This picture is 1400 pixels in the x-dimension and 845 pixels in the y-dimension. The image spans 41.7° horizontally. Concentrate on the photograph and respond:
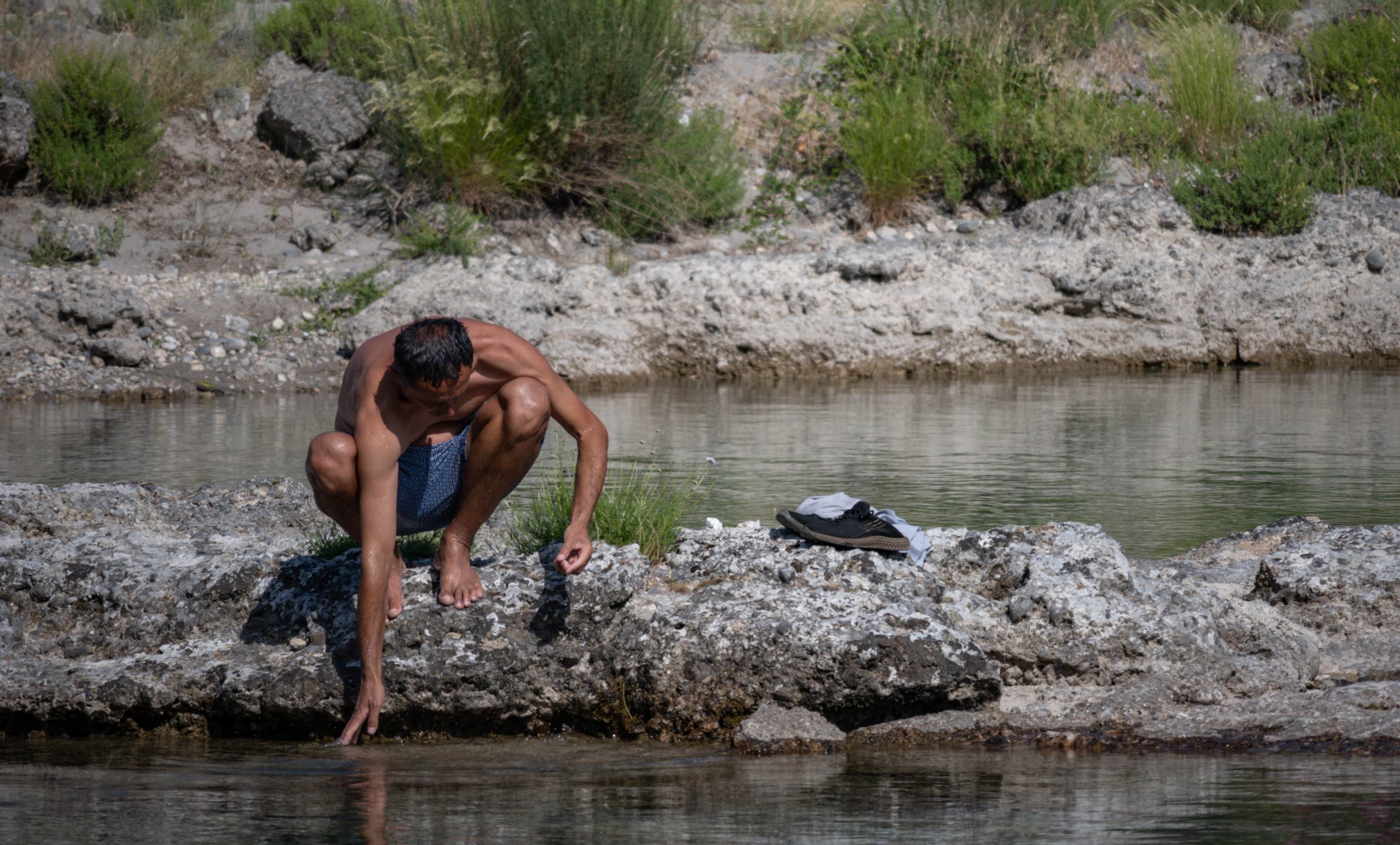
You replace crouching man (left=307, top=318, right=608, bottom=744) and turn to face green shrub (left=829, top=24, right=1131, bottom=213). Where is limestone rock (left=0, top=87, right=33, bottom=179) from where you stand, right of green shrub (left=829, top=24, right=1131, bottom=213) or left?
left

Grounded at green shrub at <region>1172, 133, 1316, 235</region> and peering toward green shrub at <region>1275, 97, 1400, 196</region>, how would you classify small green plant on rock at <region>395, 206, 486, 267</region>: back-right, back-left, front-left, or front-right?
back-left

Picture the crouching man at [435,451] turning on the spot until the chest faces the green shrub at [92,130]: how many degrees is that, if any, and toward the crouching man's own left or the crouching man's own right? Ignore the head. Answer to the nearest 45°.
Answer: approximately 180°

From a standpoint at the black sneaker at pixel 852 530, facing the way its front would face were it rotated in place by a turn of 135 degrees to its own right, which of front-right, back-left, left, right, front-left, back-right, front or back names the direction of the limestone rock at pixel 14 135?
left

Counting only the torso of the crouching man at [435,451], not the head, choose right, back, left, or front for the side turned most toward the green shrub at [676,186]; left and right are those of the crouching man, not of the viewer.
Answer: back

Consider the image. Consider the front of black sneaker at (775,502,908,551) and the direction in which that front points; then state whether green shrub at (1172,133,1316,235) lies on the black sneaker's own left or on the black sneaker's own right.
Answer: on the black sneaker's own right

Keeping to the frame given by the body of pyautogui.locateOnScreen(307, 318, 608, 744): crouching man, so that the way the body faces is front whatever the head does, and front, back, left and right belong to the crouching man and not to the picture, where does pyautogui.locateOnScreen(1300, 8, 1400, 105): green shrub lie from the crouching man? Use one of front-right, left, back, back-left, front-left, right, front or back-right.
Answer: back-left

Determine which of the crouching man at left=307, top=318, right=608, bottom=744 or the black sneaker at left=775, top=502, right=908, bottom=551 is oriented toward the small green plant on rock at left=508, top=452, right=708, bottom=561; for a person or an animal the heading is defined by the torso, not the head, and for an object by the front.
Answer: the black sneaker

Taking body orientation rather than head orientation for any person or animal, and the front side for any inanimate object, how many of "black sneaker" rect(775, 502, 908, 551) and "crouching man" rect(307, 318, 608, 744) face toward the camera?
1

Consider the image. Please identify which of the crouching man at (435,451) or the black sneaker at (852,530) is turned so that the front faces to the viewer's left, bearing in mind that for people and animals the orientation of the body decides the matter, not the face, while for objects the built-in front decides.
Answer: the black sneaker

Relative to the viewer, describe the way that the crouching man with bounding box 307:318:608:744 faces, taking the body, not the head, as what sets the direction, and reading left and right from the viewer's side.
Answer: facing the viewer

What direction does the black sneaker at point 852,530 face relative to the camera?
to the viewer's left

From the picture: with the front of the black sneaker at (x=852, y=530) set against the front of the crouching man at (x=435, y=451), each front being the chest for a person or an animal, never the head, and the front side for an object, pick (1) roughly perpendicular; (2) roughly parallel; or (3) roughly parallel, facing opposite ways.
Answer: roughly perpendicular

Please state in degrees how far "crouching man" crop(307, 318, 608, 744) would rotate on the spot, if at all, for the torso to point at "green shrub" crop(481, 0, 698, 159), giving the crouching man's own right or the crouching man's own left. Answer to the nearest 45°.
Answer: approximately 180°

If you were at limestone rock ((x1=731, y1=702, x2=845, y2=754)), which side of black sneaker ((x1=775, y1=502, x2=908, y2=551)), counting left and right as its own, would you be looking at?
left

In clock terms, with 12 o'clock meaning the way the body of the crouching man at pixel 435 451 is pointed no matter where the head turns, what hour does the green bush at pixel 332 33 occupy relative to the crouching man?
The green bush is roughly at 6 o'clock from the crouching man.

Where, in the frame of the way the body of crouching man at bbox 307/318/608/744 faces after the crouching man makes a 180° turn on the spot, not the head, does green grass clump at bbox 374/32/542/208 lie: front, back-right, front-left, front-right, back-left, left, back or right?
front
